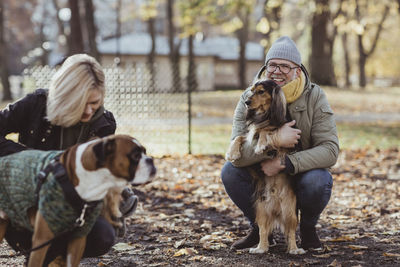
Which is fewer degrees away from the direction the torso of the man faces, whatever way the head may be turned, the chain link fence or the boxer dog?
the boxer dog

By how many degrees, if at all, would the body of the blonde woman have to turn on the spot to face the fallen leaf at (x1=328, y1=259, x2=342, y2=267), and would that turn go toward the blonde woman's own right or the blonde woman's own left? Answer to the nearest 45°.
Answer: approximately 45° to the blonde woman's own left

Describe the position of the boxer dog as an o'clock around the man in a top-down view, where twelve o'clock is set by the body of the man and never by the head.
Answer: The boxer dog is roughly at 1 o'clock from the man.

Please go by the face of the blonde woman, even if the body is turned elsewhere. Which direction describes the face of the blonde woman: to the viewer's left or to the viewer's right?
to the viewer's right

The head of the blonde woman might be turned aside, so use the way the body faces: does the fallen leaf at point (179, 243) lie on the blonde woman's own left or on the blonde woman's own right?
on the blonde woman's own left

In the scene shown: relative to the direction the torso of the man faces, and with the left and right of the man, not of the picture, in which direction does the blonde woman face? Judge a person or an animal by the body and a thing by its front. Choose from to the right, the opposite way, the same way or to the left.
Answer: to the left
